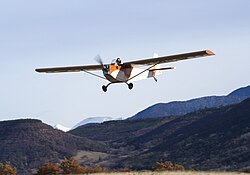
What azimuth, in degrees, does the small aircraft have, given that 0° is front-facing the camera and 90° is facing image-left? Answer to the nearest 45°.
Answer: approximately 45°
